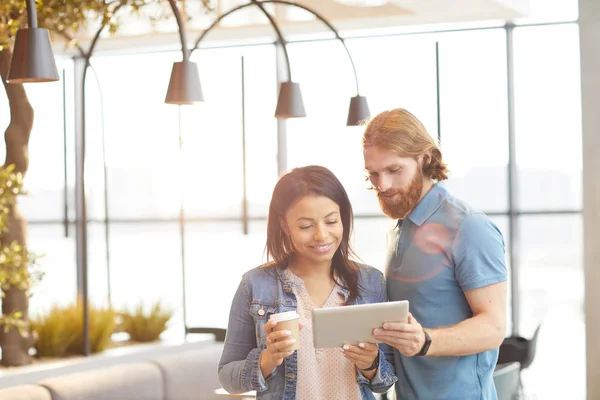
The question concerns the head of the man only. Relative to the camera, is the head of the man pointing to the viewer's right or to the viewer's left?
to the viewer's left

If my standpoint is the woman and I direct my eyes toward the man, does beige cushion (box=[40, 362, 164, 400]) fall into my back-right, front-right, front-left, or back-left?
back-left

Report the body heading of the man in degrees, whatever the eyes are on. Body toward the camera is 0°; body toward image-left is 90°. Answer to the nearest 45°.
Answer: approximately 45°
